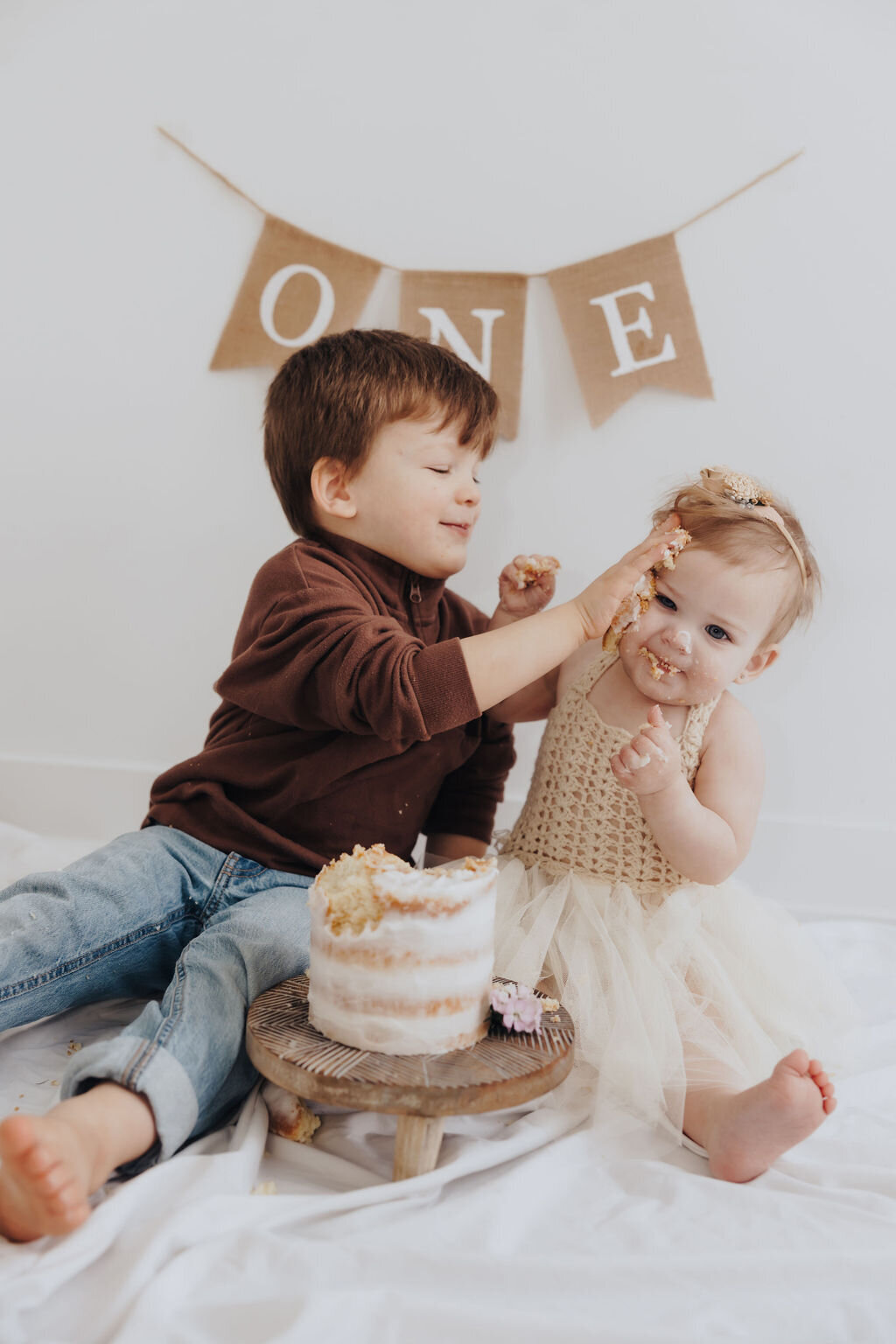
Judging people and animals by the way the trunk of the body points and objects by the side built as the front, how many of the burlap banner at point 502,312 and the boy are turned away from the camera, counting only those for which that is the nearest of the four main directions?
0

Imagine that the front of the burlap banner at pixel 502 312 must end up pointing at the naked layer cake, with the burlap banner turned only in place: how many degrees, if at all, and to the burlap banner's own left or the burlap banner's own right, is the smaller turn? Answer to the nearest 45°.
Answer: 0° — it already faces it

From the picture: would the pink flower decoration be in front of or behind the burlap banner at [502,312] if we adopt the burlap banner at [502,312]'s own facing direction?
in front

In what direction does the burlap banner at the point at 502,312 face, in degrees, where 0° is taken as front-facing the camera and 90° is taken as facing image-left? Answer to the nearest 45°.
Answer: approximately 0°

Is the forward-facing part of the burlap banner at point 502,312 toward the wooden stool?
yes

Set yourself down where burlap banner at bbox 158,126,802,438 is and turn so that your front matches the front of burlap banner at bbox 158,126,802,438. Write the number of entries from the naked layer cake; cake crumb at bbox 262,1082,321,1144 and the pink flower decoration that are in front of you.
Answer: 3

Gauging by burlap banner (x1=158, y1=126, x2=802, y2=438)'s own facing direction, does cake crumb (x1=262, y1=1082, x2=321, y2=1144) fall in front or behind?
in front

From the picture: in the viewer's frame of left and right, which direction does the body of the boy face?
facing the viewer and to the right of the viewer
